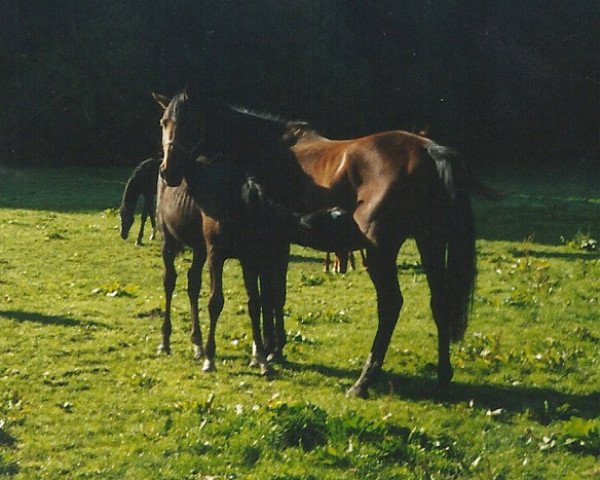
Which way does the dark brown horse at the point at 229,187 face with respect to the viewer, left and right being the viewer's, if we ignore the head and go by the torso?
facing the viewer and to the left of the viewer

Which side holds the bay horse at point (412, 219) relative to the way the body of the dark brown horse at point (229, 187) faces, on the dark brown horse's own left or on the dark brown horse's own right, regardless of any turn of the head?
on the dark brown horse's own left

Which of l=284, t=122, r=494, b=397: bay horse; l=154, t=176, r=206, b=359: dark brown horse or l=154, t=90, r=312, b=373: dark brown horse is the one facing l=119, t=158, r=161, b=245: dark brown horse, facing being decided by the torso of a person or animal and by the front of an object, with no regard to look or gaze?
the bay horse

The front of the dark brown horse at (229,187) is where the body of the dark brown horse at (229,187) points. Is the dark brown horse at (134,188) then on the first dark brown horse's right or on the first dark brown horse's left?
on the first dark brown horse's right

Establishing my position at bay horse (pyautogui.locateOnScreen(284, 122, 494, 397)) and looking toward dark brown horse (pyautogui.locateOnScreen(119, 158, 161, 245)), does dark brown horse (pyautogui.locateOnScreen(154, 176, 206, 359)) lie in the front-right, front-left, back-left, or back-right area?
front-left

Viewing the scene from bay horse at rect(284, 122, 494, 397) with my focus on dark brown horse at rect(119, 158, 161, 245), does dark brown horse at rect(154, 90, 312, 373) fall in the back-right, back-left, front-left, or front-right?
front-left

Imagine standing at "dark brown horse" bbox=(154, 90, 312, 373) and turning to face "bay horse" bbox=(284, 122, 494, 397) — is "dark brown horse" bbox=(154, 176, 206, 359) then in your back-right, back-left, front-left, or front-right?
back-left

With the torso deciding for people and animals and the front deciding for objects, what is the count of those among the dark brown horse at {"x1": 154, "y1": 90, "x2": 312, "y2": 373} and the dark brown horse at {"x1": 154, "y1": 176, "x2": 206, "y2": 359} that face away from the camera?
0

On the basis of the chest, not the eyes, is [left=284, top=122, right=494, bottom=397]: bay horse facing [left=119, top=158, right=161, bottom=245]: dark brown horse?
yes

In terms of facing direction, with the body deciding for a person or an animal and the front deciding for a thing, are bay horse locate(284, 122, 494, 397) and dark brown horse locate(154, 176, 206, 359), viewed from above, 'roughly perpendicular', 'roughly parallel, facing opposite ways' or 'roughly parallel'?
roughly perpendicular

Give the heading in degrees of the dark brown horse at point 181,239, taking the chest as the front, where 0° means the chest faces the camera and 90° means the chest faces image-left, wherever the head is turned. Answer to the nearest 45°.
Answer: approximately 45°

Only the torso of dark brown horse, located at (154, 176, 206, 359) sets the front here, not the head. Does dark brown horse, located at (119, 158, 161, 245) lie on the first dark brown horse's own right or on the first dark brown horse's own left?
on the first dark brown horse's own right

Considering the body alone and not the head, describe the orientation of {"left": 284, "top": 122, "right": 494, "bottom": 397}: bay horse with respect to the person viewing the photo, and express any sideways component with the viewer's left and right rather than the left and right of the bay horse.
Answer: facing away from the viewer and to the left of the viewer
